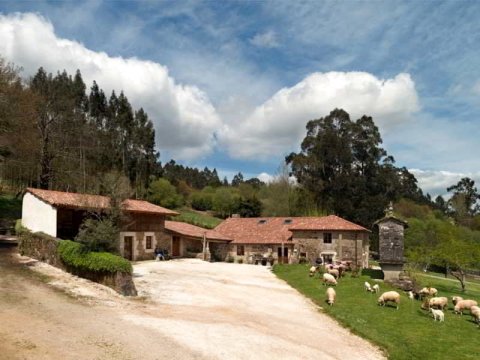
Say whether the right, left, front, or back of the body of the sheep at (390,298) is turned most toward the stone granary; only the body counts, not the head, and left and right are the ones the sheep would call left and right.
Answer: right

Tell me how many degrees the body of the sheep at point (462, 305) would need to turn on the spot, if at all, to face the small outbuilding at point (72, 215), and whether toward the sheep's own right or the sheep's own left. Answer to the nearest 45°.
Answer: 0° — it already faces it

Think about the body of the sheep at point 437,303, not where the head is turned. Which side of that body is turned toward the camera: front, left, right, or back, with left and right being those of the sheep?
left

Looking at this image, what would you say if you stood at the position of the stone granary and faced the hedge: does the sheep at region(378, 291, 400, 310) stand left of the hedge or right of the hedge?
left

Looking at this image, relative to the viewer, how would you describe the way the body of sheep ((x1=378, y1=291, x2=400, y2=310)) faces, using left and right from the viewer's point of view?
facing to the left of the viewer

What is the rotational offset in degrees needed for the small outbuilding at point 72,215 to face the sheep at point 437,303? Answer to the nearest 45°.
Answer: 0° — it already faces it

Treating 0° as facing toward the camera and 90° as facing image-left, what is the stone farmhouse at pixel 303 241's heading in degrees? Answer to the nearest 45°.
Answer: approximately 0°

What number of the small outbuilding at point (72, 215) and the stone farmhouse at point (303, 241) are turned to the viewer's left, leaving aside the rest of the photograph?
0
